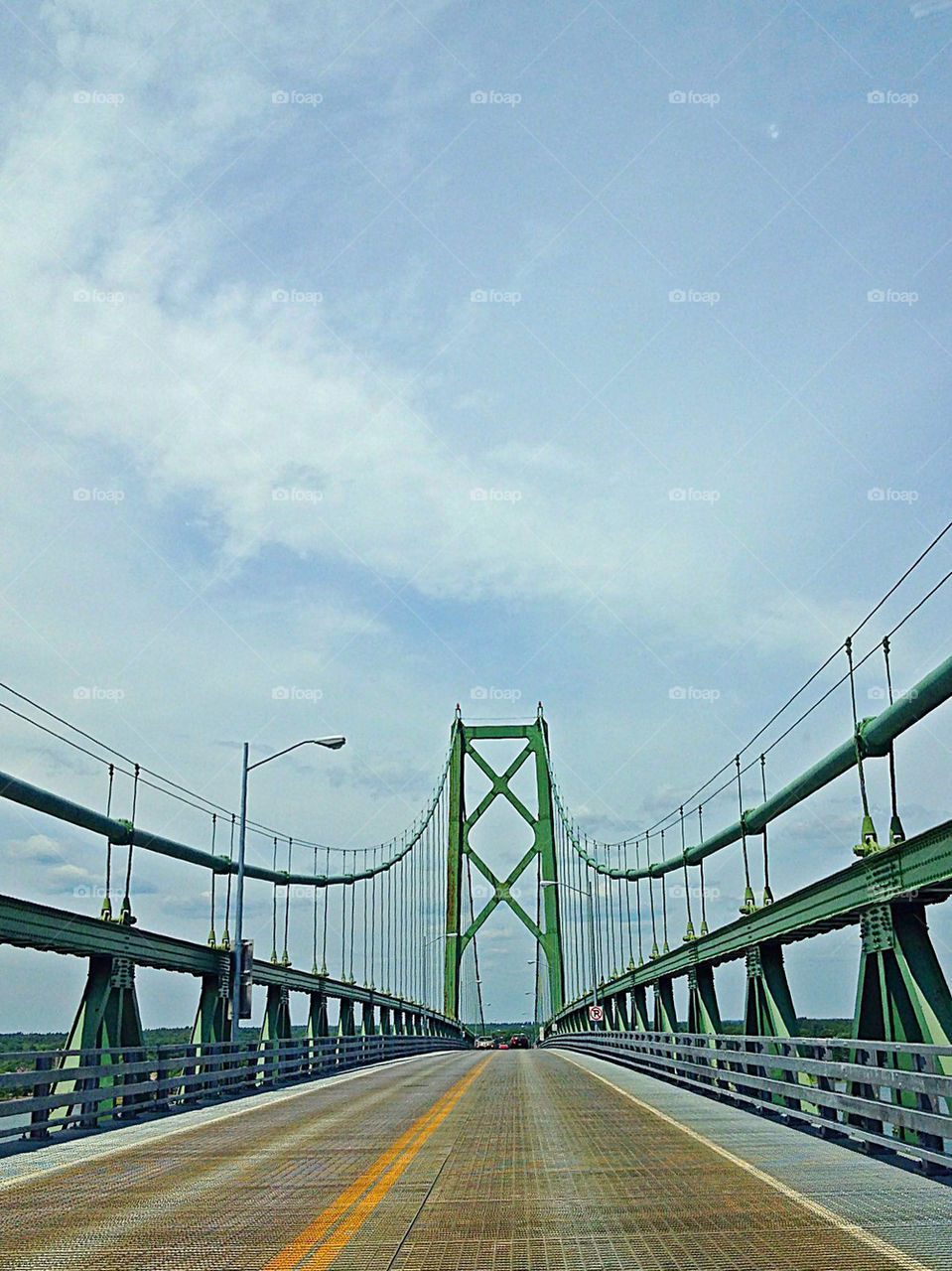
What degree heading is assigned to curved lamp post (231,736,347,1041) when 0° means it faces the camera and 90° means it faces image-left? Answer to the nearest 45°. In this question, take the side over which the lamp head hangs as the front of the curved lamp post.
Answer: approximately 270°
